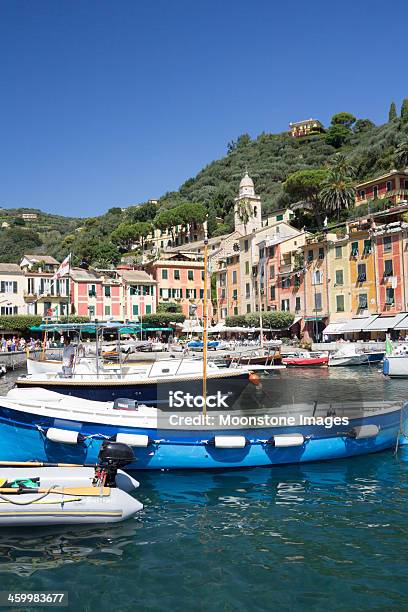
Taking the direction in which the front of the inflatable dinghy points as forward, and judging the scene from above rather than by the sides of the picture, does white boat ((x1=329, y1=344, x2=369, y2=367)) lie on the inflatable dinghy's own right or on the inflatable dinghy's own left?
on the inflatable dinghy's own right

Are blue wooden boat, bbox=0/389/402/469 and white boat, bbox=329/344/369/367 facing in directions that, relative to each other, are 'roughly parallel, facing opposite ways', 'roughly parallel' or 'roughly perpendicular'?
roughly parallel

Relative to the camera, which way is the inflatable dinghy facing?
to the viewer's left

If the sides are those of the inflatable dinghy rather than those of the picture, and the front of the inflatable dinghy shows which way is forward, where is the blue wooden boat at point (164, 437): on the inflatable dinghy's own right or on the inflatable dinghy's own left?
on the inflatable dinghy's own right
